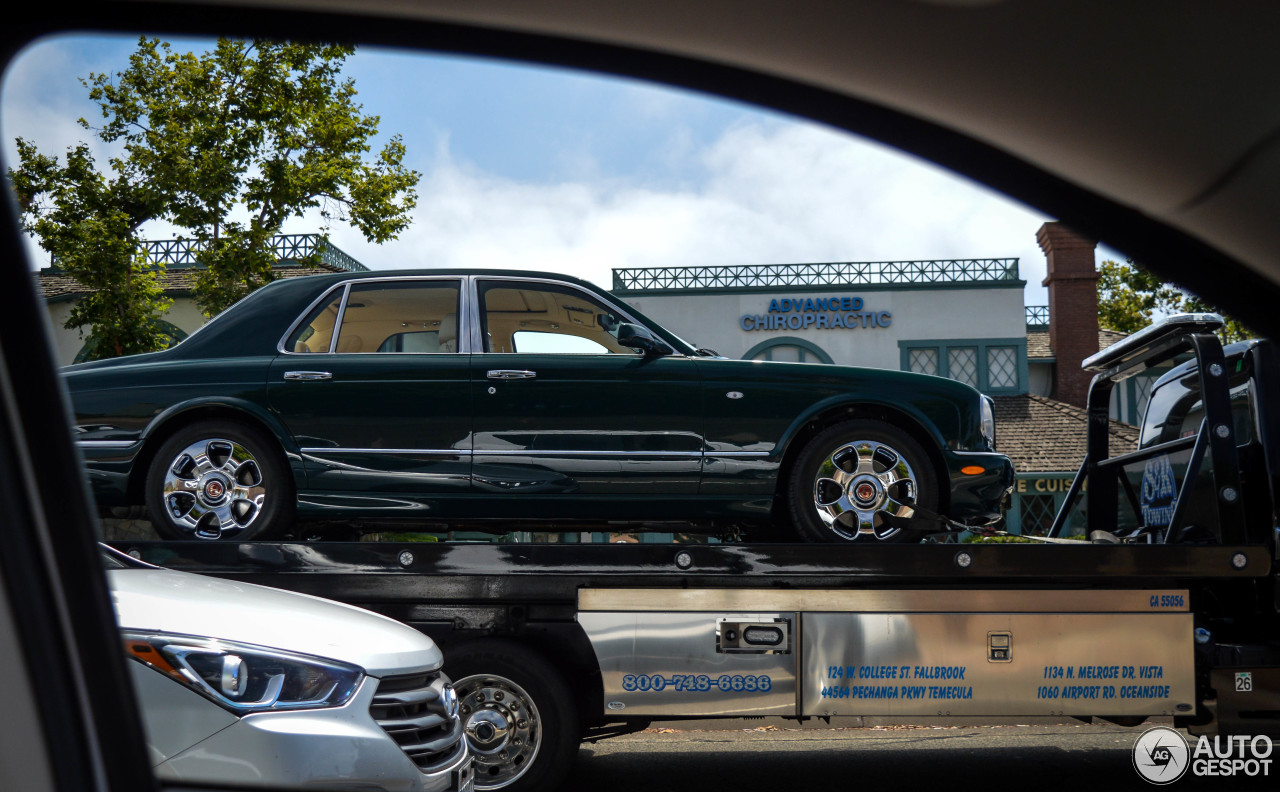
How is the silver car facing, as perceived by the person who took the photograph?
facing the viewer and to the right of the viewer

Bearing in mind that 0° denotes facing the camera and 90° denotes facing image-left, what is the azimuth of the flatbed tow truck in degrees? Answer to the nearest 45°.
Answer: approximately 270°

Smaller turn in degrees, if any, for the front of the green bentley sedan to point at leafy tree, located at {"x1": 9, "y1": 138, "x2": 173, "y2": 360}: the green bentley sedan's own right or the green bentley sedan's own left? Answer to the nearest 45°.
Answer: approximately 135° to the green bentley sedan's own left

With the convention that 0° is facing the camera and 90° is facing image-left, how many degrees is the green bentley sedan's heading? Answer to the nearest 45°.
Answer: approximately 270°

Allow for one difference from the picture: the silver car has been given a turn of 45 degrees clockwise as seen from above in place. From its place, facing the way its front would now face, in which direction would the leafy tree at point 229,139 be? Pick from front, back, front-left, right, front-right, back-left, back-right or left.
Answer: back

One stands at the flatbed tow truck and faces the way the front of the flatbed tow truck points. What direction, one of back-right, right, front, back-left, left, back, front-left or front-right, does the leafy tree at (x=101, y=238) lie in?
back-left

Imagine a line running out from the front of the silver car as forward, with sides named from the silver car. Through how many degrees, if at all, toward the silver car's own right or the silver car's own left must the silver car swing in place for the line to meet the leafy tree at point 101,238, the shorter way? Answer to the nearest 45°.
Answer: approximately 135° to the silver car's own left

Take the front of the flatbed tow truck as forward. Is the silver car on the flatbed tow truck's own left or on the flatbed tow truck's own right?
on the flatbed tow truck's own right

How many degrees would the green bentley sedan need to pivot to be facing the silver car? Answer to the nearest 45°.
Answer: approximately 90° to its right

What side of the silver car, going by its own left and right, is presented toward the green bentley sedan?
left

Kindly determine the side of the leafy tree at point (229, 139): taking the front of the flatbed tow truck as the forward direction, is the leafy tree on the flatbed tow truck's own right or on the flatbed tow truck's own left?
on the flatbed tow truck's own left
